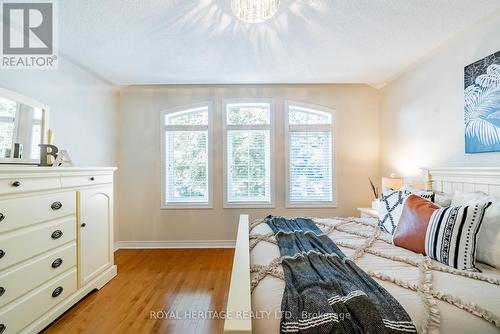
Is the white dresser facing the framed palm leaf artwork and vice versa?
yes

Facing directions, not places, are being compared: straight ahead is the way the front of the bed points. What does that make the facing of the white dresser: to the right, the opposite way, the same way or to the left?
the opposite way

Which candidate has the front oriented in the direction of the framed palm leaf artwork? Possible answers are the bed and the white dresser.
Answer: the white dresser

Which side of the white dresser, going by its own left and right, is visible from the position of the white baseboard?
left

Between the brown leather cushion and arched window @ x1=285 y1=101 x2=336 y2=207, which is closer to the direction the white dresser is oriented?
the brown leather cushion

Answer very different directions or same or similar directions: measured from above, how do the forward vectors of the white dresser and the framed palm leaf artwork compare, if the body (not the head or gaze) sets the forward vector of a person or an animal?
very different directions

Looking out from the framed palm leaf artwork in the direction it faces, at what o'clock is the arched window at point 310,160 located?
The arched window is roughly at 2 o'clock from the framed palm leaf artwork.

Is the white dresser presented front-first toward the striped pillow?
yes

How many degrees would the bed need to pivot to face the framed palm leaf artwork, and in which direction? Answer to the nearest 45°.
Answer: approximately 180°

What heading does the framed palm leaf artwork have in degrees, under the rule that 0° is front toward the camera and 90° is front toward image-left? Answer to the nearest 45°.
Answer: approximately 45°
